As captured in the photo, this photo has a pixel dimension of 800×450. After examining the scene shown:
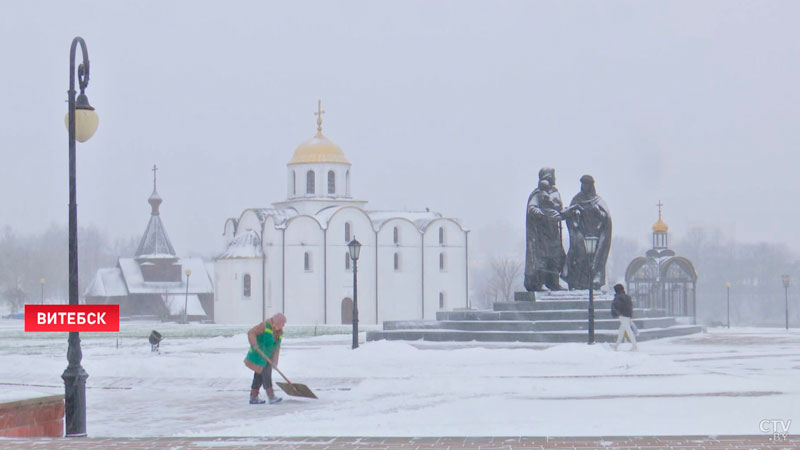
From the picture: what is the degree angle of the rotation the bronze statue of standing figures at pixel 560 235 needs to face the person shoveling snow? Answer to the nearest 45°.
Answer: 0° — it already faces them
